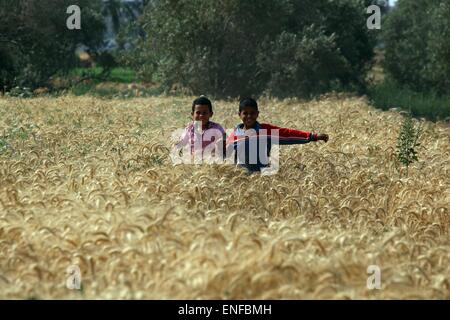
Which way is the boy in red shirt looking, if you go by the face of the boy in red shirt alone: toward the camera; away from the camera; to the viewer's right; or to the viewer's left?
toward the camera

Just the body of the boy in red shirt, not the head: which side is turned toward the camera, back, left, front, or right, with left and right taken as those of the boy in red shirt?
front
